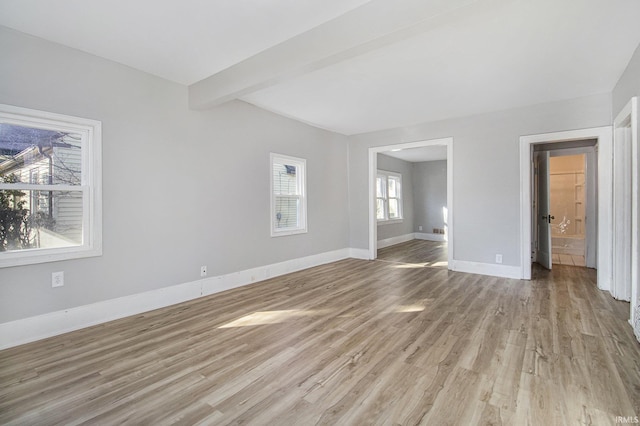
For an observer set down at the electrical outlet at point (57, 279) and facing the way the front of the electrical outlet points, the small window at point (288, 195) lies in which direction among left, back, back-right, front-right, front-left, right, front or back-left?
left

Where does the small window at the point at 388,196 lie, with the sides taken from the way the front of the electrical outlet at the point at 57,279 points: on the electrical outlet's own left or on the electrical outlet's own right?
on the electrical outlet's own left

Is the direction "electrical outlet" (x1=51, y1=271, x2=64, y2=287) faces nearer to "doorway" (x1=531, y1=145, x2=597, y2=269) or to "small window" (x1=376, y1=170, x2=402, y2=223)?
the doorway

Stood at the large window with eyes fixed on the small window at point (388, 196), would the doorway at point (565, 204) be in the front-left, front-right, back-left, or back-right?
front-right

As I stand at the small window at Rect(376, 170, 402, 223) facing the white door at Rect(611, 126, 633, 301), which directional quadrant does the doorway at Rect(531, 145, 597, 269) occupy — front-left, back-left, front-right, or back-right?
front-left

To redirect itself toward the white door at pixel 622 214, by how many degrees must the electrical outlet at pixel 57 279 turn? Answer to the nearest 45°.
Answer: approximately 45° to its left

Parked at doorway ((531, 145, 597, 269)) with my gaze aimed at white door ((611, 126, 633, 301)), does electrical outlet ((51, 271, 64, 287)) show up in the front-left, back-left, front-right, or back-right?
front-right

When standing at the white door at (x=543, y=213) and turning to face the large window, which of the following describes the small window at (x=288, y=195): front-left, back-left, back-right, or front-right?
front-right

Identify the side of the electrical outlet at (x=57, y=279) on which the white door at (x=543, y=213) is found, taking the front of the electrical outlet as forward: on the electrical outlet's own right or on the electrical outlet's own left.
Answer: on the electrical outlet's own left

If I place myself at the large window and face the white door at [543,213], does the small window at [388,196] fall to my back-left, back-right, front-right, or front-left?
front-left
